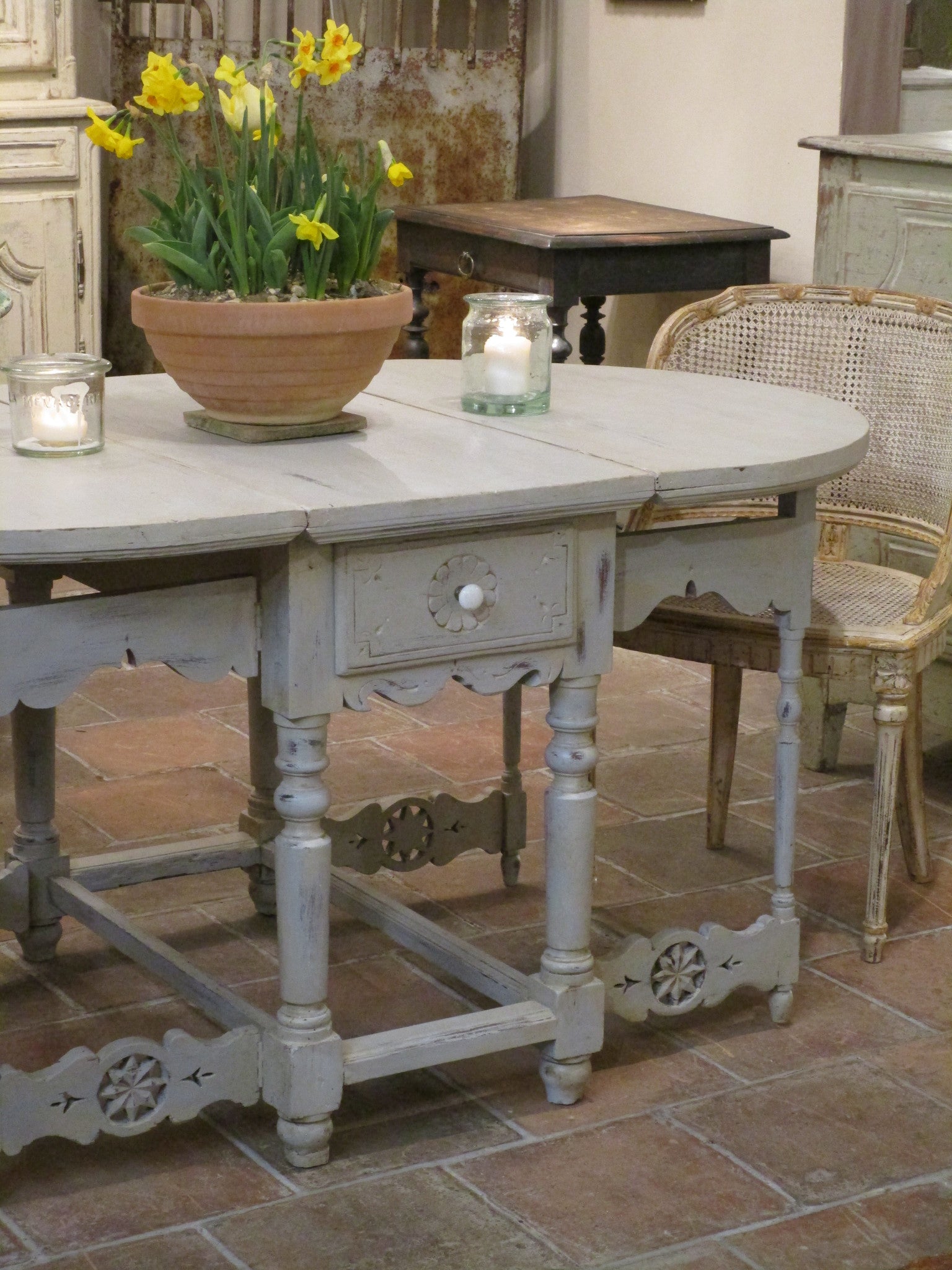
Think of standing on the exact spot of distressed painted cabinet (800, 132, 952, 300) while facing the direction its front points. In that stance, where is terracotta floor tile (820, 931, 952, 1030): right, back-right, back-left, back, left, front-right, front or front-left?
front-left

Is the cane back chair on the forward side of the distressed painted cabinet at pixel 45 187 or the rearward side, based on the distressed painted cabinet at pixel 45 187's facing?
on the forward side

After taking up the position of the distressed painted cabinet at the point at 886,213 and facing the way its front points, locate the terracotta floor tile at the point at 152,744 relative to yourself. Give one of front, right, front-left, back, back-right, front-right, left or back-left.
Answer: front-right

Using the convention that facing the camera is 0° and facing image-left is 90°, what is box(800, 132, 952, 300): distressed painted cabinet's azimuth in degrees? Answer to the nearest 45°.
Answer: approximately 45°

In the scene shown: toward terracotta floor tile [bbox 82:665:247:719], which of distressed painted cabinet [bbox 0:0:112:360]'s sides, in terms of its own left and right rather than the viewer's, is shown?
front

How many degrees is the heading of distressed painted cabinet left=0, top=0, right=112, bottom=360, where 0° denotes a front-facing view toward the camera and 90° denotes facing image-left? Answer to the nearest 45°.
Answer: approximately 0°

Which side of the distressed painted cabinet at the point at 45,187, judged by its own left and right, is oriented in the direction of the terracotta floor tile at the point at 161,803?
front

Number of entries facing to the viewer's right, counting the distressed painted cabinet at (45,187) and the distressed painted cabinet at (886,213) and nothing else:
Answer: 0
